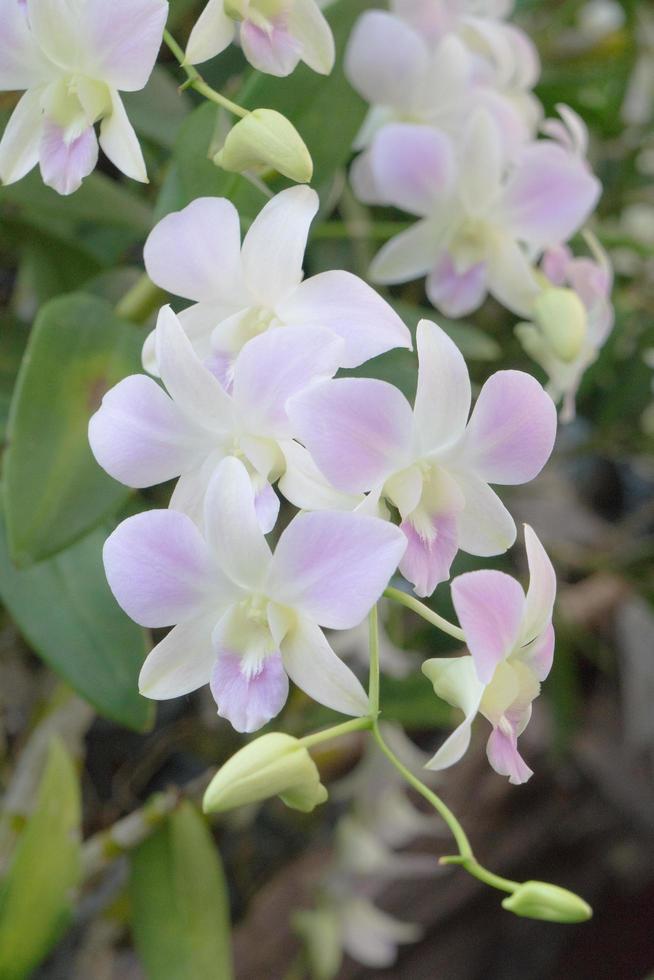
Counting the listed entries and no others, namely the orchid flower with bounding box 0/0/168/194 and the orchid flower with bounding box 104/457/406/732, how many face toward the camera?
2

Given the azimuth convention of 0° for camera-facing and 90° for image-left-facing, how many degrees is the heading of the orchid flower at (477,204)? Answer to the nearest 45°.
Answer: approximately 0°

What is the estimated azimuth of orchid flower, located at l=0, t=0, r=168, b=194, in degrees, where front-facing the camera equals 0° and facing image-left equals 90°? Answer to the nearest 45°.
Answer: approximately 0°
